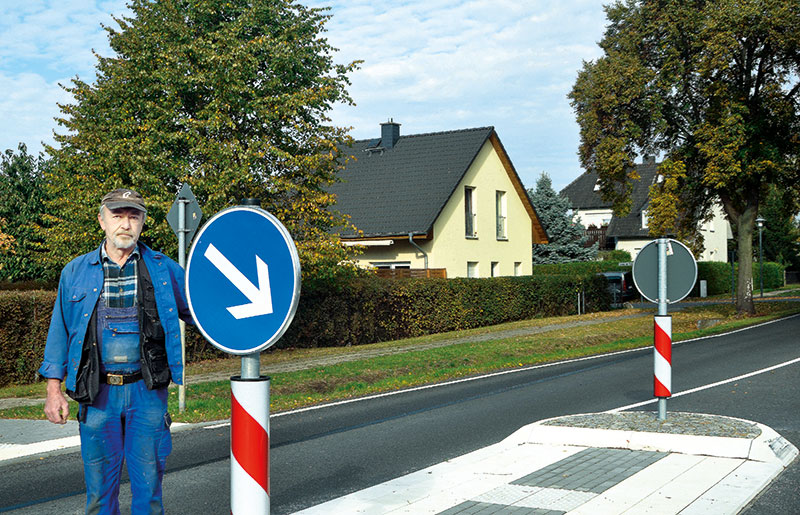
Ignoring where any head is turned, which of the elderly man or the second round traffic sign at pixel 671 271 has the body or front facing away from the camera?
the second round traffic sign

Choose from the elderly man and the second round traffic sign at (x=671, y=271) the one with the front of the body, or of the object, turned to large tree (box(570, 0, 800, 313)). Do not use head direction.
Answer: the second round traffic sign

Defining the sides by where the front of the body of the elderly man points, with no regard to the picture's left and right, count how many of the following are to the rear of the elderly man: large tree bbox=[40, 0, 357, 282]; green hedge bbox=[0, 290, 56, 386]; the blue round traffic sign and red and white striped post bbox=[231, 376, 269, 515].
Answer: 2

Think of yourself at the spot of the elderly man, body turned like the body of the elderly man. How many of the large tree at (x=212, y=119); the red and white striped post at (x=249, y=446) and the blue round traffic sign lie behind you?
1

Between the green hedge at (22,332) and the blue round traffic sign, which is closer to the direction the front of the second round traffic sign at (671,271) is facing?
the green hedge

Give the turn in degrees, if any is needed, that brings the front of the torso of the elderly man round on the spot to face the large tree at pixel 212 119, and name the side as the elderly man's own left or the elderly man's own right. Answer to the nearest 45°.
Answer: approximately 180°

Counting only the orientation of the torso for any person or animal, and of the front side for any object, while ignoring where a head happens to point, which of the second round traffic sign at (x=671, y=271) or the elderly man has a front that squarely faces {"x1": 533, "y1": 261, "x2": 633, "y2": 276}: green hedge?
the second round traffic sign

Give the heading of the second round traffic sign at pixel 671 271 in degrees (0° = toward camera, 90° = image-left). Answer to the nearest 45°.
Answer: approximately 180°

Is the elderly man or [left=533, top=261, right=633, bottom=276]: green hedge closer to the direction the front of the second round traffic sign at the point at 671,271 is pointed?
the green hedge

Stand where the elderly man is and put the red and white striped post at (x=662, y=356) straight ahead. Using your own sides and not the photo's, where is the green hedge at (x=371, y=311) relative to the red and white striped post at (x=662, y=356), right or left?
left

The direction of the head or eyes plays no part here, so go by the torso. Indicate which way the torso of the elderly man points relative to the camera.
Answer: toward the camera

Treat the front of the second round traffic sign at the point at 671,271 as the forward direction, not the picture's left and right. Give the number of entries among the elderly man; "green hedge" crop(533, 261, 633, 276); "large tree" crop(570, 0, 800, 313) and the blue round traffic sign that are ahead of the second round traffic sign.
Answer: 2

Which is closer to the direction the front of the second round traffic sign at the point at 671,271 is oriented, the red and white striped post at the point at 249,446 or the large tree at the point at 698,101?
the large tree

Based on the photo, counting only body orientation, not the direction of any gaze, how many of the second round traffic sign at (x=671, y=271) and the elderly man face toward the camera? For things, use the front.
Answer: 1
